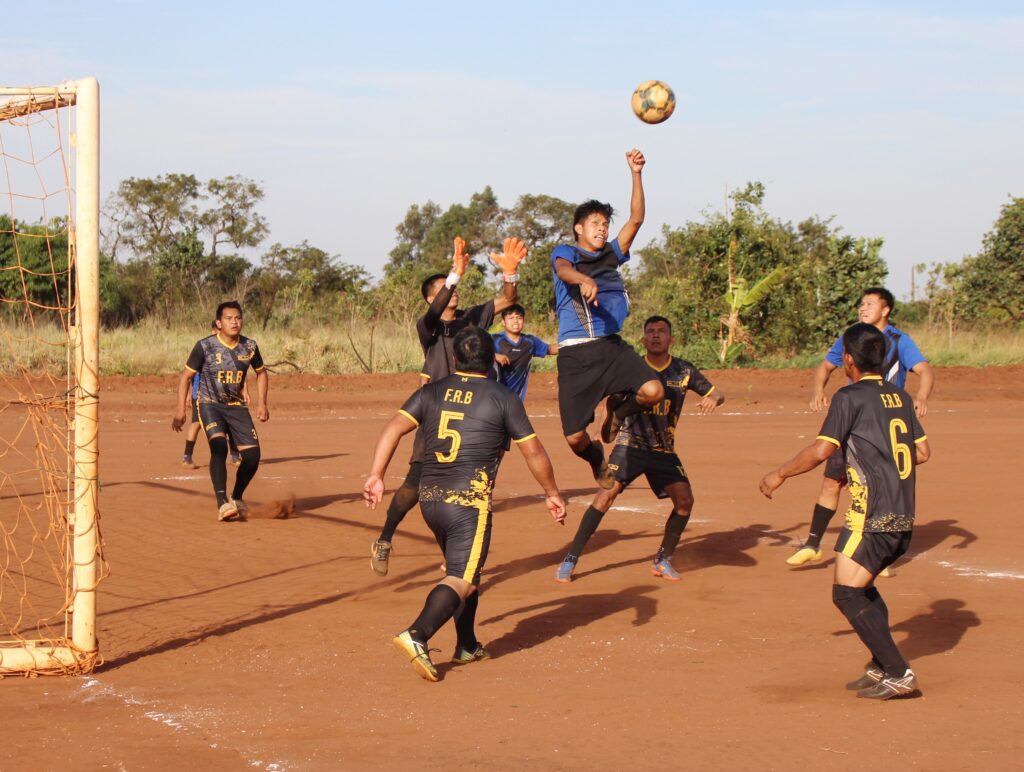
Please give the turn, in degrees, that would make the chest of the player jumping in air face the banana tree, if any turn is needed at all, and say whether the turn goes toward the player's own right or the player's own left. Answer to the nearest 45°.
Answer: approximately 135° to the player's own left

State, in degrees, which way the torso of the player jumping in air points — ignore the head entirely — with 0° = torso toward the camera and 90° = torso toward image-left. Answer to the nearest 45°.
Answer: approximately 315°
